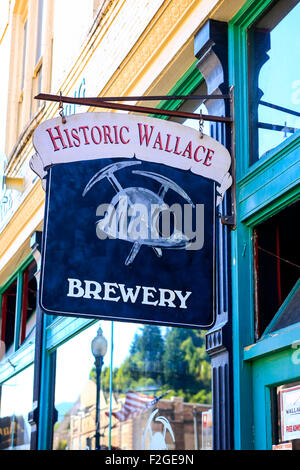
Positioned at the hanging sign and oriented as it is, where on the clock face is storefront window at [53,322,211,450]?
The storefront window is roughly at 6 o'clock from the hanging sign.

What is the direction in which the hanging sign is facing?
toward the camera
